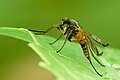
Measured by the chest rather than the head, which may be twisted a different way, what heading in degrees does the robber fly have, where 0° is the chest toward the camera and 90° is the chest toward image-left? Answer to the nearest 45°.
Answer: approximately 90°
